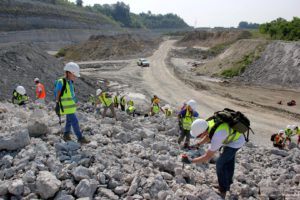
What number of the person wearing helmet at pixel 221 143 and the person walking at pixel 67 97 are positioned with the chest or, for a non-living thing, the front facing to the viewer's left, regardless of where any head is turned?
1

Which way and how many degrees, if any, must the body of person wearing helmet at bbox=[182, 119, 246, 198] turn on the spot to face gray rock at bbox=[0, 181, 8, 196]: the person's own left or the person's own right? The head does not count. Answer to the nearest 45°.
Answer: approximately 45° to the person's own left

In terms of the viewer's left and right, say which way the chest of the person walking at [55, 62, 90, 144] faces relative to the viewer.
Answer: facing the viewer and to the right of the viewer

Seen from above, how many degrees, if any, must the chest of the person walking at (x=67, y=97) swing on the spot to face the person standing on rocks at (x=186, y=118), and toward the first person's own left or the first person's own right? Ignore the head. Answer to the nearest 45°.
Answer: approximately 90° to the first person's own left

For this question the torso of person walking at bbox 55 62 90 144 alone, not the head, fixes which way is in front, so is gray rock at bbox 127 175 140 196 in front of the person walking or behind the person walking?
in front

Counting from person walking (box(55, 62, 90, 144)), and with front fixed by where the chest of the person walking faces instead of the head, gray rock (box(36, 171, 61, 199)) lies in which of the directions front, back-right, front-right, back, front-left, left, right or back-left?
front-right

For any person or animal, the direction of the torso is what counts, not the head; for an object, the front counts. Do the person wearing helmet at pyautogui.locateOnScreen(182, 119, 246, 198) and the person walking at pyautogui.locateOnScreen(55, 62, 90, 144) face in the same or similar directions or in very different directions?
very different directions

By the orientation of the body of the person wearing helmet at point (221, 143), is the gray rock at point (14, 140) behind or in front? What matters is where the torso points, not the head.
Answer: in front

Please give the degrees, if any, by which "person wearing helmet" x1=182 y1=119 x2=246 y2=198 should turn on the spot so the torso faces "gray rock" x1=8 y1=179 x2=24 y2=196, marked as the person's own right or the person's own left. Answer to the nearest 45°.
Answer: approximately 45° to the person's own left

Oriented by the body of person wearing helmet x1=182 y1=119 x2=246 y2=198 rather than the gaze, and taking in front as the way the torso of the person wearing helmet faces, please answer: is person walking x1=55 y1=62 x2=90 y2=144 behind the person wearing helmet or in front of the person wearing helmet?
in front

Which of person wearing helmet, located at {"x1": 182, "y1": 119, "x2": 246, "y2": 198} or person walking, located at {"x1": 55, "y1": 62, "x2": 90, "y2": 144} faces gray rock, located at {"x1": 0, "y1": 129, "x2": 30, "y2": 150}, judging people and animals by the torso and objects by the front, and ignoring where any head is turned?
the person wearing helmet

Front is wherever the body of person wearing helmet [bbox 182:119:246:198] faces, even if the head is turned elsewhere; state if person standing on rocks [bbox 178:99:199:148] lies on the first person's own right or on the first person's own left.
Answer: on the first person's own right

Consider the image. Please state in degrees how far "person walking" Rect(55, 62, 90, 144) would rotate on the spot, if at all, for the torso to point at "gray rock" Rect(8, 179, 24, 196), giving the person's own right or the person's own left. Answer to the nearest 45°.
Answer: approximately 45° to the person's own right

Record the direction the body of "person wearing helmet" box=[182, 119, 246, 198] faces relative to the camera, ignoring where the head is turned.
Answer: to the viewer's left
